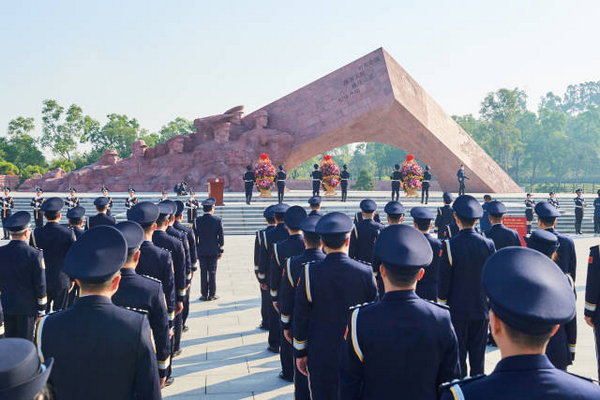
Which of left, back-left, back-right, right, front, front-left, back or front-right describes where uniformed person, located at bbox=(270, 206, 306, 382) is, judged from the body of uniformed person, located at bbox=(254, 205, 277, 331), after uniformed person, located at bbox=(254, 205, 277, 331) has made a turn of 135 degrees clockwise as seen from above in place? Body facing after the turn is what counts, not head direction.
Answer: front-right

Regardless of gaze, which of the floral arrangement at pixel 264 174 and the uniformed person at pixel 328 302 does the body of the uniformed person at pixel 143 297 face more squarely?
the floral arrangement

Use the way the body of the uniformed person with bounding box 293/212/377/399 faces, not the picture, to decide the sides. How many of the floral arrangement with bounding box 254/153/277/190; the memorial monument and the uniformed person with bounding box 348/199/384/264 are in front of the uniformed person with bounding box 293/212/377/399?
3

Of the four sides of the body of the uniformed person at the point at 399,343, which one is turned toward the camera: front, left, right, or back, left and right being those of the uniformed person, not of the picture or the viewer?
back

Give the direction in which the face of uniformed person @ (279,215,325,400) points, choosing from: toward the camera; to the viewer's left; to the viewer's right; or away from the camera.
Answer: away from the camera

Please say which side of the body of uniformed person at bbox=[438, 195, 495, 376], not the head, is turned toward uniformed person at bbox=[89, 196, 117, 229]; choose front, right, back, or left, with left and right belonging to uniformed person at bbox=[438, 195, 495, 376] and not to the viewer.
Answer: left

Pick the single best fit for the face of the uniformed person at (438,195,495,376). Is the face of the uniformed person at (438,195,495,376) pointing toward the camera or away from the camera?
away from the camera

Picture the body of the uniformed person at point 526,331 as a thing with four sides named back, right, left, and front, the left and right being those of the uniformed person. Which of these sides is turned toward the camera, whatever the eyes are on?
back

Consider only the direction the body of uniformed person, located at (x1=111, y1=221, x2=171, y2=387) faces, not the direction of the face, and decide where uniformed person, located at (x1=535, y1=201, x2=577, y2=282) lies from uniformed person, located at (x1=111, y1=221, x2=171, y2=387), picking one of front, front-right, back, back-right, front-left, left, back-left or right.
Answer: right

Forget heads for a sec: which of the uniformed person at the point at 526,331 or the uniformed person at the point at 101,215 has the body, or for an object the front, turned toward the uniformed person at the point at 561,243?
the uniformed person at the point at 526,331

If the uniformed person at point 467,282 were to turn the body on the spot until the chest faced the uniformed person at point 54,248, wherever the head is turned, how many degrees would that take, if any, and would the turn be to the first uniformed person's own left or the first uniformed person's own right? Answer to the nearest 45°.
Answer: approximately 90° to the first uniformed person's own left

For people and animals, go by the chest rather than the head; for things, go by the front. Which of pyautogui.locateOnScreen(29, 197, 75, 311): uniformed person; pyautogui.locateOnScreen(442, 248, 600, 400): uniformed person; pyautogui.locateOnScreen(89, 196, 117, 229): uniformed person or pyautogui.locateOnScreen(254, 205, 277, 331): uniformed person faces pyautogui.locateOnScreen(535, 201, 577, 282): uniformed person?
pyautogui.locateOnScreen(442, 248, 600, 400): uniformed person

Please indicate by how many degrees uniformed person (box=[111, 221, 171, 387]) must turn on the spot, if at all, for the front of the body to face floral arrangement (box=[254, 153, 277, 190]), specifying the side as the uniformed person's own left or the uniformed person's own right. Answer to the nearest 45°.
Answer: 0° — they already face it

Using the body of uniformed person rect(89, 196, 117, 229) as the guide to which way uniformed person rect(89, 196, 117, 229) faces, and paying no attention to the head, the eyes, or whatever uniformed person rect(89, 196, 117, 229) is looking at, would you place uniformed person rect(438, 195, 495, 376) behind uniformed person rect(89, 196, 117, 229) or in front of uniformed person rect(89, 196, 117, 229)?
behind

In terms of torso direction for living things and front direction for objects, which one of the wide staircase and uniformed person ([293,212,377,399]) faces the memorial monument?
the uniformed person

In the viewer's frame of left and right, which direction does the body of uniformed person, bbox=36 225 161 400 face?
facing away from the viewer

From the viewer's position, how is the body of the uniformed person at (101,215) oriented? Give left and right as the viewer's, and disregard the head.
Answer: facing away from the viewer

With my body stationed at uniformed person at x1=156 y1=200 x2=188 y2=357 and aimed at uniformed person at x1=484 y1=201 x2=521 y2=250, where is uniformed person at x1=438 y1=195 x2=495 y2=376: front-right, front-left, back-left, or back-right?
front-right

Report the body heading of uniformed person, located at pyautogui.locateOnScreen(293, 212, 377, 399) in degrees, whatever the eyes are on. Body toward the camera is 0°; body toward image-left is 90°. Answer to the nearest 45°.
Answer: approximately 180°

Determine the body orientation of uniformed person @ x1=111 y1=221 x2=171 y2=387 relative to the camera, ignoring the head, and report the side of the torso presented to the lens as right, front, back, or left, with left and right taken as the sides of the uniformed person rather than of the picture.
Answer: back

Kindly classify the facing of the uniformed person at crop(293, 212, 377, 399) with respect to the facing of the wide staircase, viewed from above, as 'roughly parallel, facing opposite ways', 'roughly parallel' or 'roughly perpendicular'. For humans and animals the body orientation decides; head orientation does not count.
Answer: roughly parallel, facing opposite ways
